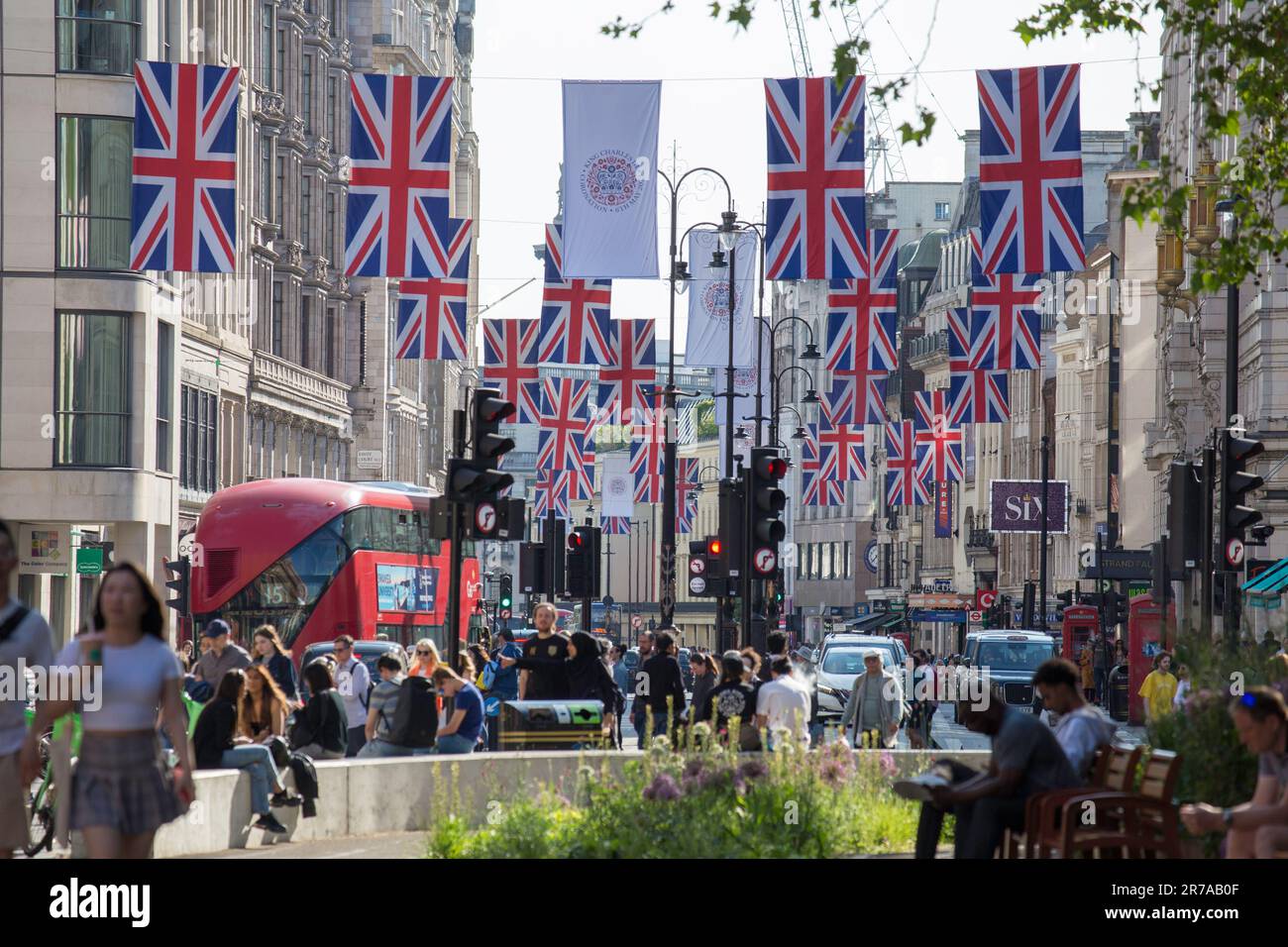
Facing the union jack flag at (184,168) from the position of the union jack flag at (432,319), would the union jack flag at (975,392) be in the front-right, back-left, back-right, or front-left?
back-left

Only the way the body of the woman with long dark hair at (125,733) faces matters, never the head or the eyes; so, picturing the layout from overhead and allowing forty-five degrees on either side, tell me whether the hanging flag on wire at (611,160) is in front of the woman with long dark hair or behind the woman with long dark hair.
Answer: behind

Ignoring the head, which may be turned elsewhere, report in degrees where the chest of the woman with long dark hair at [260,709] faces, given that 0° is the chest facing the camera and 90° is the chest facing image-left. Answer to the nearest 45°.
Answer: approximately 45°

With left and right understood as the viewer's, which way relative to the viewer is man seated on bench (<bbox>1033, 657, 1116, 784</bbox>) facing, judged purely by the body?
facing to the left of the viewer

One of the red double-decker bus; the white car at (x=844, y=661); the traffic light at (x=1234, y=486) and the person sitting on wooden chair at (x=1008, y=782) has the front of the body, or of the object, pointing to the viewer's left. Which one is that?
the person sitting on wooden chair

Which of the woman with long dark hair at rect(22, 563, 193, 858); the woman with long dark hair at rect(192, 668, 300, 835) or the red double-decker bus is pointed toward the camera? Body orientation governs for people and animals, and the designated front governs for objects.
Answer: the woman with long dark hair at rect(22, 563, 193, 858)

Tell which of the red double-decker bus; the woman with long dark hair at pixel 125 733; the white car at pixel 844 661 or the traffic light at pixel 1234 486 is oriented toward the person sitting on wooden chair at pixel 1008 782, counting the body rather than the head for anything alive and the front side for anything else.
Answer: the white car

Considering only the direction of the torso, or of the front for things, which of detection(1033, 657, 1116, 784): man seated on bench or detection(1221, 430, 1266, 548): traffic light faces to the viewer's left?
the man seated on bench

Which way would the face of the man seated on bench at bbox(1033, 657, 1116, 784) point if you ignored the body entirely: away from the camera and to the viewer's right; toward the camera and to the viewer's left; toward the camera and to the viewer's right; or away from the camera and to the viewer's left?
toward the camera and to the viewer's left

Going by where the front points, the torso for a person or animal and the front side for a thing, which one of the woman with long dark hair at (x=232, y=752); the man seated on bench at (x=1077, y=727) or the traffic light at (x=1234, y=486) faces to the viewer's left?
the man seated on bench

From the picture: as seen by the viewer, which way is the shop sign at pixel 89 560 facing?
toward the camera

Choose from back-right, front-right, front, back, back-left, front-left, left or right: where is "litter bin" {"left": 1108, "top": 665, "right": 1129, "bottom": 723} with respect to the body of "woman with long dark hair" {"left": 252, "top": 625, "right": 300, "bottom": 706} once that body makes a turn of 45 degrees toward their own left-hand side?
back-left

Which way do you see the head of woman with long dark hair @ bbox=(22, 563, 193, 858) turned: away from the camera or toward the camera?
toward the camera

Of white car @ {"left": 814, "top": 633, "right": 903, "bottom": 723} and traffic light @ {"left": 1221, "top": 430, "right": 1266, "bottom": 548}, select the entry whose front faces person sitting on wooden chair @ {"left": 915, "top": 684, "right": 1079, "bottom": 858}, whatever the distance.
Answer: the white car

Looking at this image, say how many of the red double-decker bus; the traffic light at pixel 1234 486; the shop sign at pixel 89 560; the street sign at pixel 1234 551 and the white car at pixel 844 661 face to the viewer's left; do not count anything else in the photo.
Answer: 0

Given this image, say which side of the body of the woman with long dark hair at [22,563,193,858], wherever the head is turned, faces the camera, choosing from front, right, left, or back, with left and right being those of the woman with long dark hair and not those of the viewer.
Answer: front
